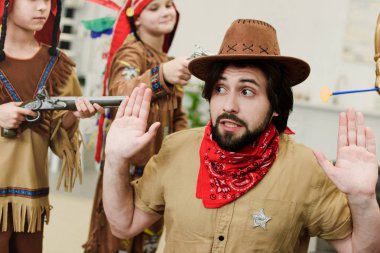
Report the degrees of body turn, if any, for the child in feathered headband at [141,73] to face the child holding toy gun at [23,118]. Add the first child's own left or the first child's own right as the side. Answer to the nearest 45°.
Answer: approximately 90° to the first child's own right

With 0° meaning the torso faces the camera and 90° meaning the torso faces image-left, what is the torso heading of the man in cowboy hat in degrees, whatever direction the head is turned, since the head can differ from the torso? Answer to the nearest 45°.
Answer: approximately 0°

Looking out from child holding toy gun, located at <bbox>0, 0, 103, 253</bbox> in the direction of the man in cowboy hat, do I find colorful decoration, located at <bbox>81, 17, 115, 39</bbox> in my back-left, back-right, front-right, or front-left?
back-left

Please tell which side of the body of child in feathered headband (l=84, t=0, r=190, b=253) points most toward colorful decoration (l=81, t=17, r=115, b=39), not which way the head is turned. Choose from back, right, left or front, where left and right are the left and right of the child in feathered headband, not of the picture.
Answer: back

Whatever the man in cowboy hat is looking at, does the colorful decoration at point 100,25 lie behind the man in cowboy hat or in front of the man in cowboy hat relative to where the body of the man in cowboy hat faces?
behind

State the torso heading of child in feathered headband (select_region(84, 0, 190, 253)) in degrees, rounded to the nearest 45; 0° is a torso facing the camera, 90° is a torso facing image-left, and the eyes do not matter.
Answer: approximately 315°

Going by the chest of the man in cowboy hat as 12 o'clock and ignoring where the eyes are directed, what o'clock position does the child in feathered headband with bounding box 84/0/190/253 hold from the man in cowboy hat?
The child in feathered headband is roughly at 5 o'clock from the man in cowboy hat.

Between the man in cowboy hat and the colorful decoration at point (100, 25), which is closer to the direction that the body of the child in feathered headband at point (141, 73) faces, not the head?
the man in cowboy hat
